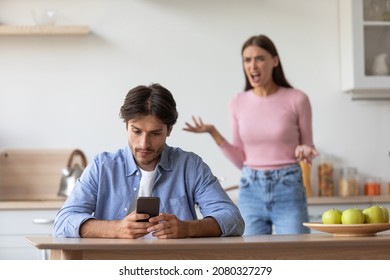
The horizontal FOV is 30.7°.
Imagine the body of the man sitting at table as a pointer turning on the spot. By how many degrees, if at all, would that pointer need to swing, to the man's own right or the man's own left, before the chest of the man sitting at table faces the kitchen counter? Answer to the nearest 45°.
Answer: approximately 135° to the man's own left

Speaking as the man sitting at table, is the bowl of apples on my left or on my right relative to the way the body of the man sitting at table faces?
on my left

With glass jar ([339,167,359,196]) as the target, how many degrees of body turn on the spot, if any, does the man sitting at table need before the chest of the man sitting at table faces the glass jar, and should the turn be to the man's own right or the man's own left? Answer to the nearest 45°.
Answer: approximately 135° to the man's own left

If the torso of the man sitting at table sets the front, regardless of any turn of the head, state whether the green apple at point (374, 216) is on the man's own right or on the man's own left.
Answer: on the man's own left

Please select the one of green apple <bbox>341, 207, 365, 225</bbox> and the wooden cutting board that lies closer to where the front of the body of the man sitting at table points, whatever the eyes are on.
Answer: the green apple

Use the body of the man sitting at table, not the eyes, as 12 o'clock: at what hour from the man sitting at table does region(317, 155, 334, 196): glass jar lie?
The glass jar is roughly at 7 o'clock from the man sitting at table.

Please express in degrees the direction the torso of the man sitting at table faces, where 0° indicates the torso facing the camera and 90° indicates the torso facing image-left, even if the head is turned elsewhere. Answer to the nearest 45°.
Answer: approximately 0°

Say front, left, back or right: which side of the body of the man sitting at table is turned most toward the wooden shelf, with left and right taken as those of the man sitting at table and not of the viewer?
back

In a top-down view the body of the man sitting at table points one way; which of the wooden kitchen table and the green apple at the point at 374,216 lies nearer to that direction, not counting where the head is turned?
the wooden kitchen table

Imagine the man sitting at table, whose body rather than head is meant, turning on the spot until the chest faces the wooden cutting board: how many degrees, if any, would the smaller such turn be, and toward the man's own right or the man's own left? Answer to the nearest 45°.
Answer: approximately 180°

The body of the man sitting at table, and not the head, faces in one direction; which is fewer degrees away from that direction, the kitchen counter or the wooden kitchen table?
the wooden kitchen table

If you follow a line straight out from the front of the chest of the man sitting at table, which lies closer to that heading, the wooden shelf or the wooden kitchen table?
the wooden kitchen table
